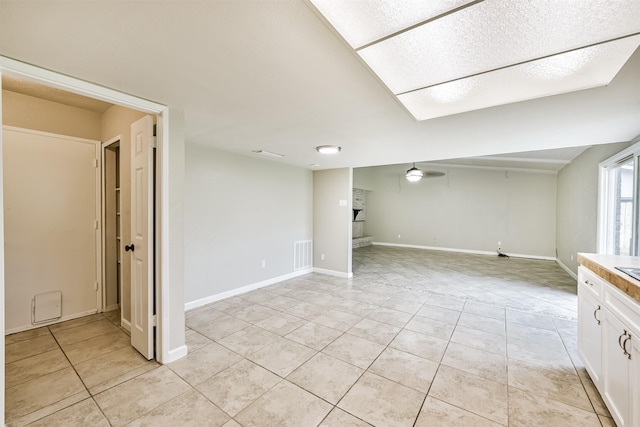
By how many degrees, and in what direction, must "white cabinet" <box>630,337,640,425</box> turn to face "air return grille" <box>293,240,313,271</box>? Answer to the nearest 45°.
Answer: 0° — it already faces it

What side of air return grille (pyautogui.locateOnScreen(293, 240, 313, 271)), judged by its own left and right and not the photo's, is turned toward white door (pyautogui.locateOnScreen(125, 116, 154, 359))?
right

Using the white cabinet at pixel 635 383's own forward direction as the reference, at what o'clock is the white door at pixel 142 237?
The white door is roughly at 11 o'clock from the white cabinet.

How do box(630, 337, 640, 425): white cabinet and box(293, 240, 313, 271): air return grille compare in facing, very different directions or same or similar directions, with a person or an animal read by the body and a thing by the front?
very different directions

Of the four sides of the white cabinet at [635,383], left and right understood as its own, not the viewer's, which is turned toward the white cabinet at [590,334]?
right

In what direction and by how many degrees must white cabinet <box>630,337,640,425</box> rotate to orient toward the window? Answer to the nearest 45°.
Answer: approximately 90° to its right

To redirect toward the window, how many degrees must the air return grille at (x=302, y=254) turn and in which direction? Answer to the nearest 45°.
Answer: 0° — it already faces it

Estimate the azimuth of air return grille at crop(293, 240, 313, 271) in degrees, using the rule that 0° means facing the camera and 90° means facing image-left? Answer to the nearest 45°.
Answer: approximately 315°

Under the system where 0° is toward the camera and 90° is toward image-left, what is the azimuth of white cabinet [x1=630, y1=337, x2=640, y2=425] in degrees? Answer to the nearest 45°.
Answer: approximately 90°

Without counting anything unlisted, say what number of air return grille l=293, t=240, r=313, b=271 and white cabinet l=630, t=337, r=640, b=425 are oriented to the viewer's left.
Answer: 1
